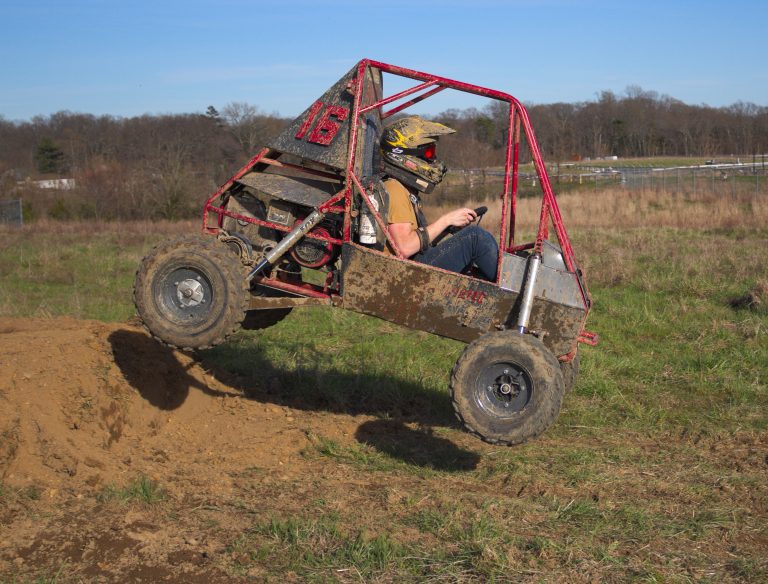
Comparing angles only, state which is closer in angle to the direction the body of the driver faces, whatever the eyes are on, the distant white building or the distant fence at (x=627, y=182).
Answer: the distant fence

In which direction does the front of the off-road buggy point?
to the viewer's right

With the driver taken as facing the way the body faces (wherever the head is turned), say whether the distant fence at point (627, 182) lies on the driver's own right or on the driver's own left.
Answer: on the driver's own left

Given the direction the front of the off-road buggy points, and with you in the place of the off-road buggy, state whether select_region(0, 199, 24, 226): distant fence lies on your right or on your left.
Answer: on your left

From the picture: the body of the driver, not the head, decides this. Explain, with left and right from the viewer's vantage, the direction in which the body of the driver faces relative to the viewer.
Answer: facing to the right of the viewer

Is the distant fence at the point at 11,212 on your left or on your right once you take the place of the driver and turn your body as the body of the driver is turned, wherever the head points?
on your left

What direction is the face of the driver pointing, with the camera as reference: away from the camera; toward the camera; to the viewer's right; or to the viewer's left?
to the viewer's right
